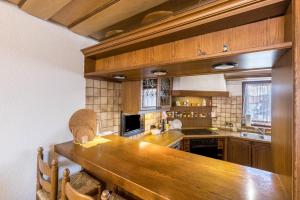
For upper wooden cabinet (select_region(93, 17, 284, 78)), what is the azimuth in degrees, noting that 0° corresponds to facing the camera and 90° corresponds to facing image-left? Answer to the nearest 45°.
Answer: approximately 45°

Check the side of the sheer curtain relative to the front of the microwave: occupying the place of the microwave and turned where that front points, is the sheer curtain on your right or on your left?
on your left

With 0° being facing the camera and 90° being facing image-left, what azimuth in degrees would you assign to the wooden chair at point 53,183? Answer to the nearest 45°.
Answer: approximately 225°

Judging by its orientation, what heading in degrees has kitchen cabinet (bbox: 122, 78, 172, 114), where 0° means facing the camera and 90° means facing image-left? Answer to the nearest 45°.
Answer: approximately 315°

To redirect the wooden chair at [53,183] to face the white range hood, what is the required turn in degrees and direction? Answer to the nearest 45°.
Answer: approximately 45° to its right

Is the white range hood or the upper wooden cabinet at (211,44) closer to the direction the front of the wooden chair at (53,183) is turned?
the white range hood

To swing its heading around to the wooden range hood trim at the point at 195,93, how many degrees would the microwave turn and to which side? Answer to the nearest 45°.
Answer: approximately 90° to its left

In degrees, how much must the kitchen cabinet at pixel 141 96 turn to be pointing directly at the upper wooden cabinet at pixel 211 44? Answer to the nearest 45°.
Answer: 0° — it already faces it
